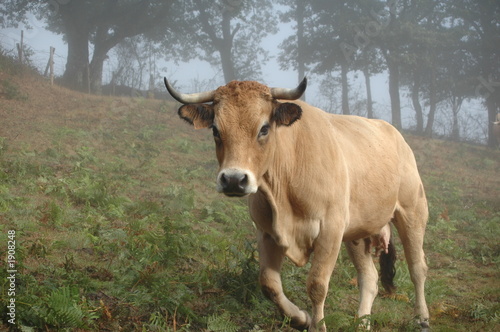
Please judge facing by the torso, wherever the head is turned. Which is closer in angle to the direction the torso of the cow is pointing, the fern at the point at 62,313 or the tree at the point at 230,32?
the fern

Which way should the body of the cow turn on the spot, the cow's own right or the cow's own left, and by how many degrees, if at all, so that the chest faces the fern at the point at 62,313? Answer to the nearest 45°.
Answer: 0° — it already faces it

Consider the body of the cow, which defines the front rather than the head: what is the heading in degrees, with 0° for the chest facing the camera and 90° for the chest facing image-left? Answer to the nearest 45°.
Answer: approximately 45°

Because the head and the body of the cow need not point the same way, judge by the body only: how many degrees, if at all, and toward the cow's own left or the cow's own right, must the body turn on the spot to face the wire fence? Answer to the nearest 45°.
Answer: approximately 90° to the cow's own right

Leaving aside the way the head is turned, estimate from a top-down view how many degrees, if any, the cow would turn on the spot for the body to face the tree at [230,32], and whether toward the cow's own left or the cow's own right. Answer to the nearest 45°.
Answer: approximately 135° to the cow's own right

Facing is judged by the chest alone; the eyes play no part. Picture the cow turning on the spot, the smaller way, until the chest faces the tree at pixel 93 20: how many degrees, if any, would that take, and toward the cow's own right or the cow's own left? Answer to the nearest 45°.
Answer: approximately 90° to the cow's own right

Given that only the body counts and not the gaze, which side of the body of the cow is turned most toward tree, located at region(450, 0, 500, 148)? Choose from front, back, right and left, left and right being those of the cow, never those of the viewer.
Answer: back

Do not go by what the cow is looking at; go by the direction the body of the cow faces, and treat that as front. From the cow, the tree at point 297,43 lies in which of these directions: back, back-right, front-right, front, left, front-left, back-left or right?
back-right

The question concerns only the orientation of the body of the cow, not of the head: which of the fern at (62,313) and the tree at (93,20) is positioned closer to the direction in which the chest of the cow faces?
the fern
